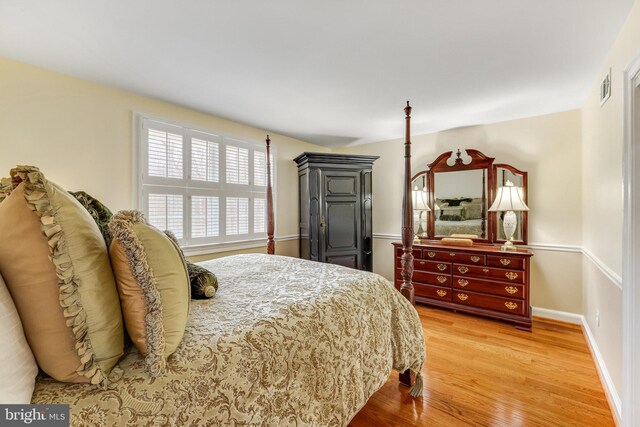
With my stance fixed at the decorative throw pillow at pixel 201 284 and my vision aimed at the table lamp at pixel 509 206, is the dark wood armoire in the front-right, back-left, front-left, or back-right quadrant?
front-left

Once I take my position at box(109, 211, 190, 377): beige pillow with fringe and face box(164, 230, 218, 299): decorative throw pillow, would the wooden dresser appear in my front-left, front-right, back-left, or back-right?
front-right

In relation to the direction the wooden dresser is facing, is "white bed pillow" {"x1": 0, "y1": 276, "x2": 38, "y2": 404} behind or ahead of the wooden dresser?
ahead

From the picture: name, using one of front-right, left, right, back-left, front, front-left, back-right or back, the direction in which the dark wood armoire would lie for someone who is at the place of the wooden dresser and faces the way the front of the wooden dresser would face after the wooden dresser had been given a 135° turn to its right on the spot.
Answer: left

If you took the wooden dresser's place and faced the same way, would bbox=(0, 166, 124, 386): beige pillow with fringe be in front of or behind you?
in front

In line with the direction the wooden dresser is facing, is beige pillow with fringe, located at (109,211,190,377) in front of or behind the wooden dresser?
in front

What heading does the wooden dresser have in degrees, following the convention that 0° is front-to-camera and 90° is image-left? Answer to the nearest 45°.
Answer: approximately 45°

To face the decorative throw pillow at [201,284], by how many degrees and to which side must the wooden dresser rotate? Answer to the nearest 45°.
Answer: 0° — it already faces it
